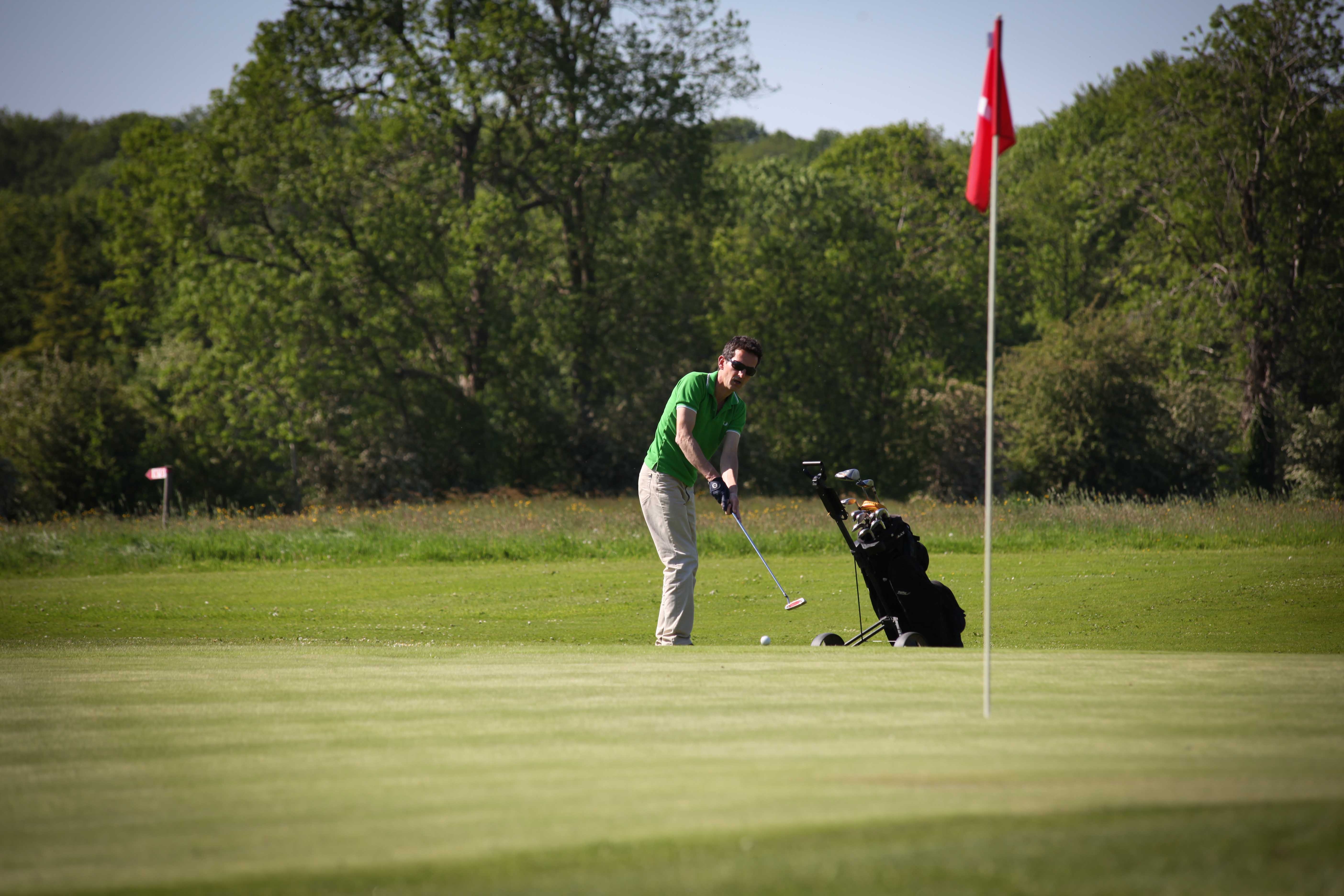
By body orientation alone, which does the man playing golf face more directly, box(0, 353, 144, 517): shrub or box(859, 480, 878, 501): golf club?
the golf club

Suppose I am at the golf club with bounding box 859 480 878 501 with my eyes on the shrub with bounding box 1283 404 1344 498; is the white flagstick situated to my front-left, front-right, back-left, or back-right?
back-right

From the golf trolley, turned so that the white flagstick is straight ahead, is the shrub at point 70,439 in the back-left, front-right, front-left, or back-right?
back-right

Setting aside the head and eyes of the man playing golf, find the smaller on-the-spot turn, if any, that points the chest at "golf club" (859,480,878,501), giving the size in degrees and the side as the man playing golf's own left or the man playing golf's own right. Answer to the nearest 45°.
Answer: approximately 45° to the man playing golf's own left

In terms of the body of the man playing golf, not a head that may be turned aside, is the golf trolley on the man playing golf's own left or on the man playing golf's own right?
on the man playing golf's own left

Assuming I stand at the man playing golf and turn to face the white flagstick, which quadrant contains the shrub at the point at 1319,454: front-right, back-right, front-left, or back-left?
back-left

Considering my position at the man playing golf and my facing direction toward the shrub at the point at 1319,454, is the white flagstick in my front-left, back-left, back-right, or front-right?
back-right

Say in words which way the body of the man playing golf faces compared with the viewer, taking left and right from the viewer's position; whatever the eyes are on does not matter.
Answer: facing the viewer and to the right of the viewer

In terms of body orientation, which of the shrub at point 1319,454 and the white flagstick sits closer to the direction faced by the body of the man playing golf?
the white flagstick

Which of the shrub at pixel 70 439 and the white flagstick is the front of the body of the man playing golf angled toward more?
the white flagstick

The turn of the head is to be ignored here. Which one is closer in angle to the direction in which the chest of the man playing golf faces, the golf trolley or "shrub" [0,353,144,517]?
the golf trolley
